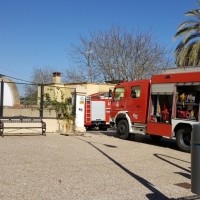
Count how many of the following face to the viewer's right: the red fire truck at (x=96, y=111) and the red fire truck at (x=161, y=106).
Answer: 0

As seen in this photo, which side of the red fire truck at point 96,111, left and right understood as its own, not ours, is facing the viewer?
back

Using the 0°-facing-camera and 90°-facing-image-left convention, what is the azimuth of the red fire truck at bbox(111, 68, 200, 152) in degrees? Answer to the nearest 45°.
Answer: approximately 135°

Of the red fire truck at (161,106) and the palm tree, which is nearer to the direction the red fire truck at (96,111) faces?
the palm tree

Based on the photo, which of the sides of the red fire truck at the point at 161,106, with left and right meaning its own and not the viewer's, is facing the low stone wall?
front

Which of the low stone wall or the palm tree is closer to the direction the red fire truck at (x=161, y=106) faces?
the low stone wall

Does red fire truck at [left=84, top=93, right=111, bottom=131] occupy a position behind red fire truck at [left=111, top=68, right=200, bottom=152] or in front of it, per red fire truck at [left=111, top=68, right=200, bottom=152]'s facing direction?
in front

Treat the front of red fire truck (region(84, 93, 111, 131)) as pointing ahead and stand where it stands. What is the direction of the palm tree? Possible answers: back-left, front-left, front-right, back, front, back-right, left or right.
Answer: right
